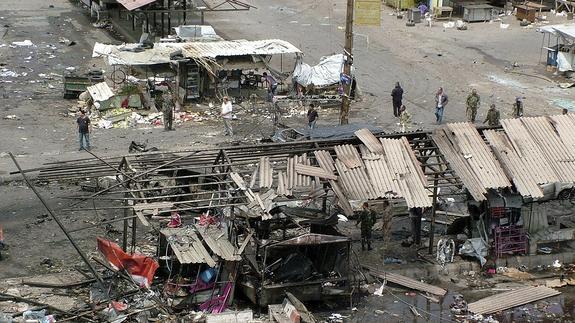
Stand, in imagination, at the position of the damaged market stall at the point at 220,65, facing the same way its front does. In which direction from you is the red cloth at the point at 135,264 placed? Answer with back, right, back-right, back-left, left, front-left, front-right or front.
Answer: front

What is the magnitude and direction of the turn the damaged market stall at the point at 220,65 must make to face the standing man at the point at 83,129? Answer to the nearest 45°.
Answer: approximately 45° to its right

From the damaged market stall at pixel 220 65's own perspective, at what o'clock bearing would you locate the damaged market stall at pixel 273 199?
the damaged market stall at pixel 273 199 is roughly at 12 o'clock from the damaged market stall at pixel 220 65.

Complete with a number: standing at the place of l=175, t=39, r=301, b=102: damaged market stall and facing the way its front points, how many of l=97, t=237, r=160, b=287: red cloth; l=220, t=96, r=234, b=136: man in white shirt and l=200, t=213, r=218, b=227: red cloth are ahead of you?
3

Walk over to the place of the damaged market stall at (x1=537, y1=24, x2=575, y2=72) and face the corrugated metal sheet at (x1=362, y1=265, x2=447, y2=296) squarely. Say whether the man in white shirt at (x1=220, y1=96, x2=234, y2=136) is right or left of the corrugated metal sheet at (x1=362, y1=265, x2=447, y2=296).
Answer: right

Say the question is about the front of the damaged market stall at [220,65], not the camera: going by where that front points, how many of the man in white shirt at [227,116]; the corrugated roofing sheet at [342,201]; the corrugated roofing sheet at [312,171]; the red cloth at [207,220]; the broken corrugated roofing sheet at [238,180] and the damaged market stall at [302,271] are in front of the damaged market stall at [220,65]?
6

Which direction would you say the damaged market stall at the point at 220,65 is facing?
toward the camera

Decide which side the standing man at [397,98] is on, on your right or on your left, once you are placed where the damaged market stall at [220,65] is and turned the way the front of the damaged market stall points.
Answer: on your left
